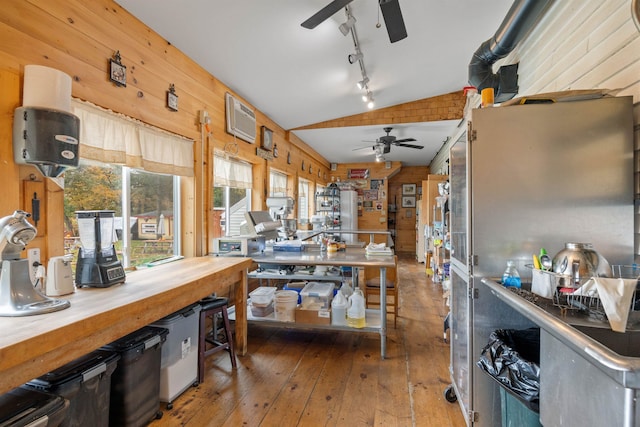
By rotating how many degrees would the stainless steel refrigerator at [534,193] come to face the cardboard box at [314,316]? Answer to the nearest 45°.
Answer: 0° — it already faces it

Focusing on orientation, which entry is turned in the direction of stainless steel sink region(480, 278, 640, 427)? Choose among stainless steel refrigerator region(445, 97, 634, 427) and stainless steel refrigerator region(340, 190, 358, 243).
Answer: stainless steel refrigerator region(340, 190, 358, 243)

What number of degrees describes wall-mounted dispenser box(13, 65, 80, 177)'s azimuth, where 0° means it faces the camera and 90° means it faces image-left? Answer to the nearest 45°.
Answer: approximately 315°

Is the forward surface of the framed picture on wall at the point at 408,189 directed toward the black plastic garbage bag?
yes

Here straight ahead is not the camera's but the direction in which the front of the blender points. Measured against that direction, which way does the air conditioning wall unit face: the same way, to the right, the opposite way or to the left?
the same way

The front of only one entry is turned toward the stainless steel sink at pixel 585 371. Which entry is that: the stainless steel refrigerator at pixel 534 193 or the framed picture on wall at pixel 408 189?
the framed picture on wall

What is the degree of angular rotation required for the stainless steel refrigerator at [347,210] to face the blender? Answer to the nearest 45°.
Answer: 0° — it already faces it

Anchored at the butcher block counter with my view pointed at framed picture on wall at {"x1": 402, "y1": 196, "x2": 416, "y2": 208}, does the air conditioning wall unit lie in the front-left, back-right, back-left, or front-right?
front-left

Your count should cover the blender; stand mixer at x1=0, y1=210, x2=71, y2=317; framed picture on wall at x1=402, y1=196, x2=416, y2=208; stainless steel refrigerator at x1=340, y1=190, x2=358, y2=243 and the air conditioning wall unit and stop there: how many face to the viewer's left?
0

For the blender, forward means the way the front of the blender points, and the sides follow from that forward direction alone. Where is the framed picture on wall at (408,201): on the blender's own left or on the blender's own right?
on the blender's own left

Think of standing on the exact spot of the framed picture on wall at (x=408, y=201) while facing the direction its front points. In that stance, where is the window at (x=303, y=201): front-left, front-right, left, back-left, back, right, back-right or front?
front-right

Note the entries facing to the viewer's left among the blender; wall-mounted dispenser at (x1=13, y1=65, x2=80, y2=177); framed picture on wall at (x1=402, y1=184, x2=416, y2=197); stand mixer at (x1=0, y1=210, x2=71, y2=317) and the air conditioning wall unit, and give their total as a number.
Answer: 0

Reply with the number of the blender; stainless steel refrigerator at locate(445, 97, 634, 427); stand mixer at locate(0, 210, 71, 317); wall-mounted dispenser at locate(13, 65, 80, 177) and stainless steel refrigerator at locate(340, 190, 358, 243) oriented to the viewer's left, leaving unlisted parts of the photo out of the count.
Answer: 1

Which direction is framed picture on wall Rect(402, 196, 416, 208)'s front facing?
toward the camera

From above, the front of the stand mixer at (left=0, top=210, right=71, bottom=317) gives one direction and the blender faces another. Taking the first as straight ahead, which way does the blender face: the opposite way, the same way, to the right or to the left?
the same way

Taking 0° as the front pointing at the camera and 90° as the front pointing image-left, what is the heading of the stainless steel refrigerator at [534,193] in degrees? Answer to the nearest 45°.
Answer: approximately 90°

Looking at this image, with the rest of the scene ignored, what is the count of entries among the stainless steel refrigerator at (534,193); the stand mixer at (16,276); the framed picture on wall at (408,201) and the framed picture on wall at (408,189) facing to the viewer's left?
1

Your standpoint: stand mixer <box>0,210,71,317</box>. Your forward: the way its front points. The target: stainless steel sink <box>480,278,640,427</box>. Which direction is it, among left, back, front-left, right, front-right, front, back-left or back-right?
front

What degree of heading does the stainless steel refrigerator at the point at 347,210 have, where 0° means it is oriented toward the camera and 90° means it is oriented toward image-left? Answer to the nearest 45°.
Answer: approximately 0°
